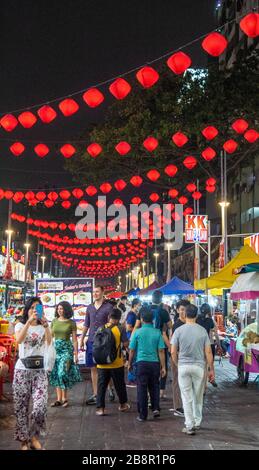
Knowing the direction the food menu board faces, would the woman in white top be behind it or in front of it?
in front

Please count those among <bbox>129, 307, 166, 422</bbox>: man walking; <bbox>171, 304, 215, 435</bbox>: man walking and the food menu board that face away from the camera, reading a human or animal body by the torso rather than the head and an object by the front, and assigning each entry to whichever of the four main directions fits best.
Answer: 2

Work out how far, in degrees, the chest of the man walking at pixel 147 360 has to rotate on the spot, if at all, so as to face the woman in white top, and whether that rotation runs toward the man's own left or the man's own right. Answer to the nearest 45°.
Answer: approximately 135° to the man's own left

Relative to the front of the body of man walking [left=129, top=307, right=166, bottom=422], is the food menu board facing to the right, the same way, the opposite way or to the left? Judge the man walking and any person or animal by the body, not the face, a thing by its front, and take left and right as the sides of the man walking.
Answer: the opposite way

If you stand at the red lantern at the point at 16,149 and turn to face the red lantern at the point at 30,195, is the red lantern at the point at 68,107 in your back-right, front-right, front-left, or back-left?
back-right

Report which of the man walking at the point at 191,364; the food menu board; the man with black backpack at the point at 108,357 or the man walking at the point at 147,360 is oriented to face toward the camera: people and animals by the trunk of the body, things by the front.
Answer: the food menu board

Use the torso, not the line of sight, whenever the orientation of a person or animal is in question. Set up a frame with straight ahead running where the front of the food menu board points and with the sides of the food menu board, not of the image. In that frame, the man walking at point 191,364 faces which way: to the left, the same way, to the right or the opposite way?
the opposite way

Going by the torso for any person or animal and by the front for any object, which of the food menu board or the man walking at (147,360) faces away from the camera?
the man walking

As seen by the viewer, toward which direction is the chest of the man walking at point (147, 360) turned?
away from the camera

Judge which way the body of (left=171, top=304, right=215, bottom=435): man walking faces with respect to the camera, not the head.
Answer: away from the camera

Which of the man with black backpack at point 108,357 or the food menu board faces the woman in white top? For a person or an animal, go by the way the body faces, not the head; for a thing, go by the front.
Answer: the food menu board

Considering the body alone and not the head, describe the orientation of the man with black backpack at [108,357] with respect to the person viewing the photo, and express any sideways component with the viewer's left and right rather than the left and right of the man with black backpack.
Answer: facing away from the viewer and to the right of the viewer

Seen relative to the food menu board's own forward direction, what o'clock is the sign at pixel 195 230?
The sign is roughly at 7 o'clock from the food menu board.
